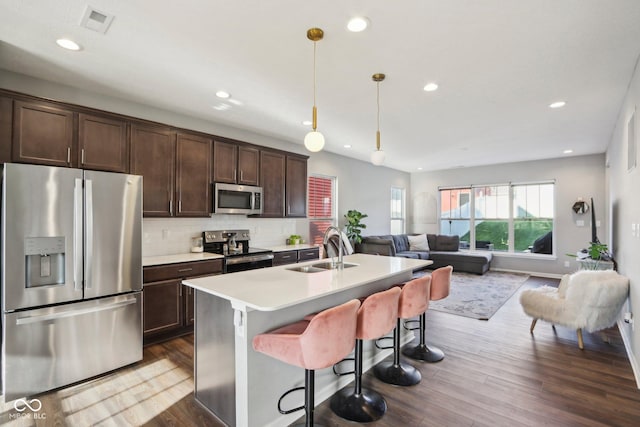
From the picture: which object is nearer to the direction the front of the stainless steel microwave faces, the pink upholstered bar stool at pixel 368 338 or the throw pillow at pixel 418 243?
the pink upholstered bar stool

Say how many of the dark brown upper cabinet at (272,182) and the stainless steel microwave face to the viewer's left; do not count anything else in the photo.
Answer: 0

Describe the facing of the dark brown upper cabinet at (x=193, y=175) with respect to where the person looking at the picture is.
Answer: facing the viewer and to the right of the viewer

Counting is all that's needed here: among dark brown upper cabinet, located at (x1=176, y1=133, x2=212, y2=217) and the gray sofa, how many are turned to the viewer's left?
0

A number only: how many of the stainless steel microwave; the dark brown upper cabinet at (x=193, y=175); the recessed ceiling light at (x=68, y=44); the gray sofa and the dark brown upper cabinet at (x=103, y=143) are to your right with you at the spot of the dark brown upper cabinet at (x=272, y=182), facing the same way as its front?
4

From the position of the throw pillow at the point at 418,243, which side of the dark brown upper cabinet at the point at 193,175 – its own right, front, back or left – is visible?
left

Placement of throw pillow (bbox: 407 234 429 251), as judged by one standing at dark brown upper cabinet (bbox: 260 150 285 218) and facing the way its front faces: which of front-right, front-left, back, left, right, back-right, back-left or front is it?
left

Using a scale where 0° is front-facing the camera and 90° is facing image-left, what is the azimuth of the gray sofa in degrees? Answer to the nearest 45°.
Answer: approximately 315°

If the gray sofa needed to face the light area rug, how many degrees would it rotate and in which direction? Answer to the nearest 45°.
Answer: approximately 45° to its right

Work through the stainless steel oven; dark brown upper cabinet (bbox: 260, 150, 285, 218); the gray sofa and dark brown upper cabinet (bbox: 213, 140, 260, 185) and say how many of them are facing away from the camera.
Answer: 0

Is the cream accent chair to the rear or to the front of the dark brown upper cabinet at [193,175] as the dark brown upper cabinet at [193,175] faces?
to the front

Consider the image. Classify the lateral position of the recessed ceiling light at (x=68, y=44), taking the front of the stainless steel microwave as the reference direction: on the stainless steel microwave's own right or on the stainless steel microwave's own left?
on the stainless steel microwave's own right

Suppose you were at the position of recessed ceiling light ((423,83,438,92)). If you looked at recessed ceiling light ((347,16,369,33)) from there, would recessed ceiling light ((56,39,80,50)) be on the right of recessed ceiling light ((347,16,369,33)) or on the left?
right

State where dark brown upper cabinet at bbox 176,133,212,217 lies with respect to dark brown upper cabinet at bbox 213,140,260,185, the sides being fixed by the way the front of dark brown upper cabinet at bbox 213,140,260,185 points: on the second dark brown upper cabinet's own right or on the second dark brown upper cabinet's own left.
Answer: on the second dark brown upper cabinet's own right
